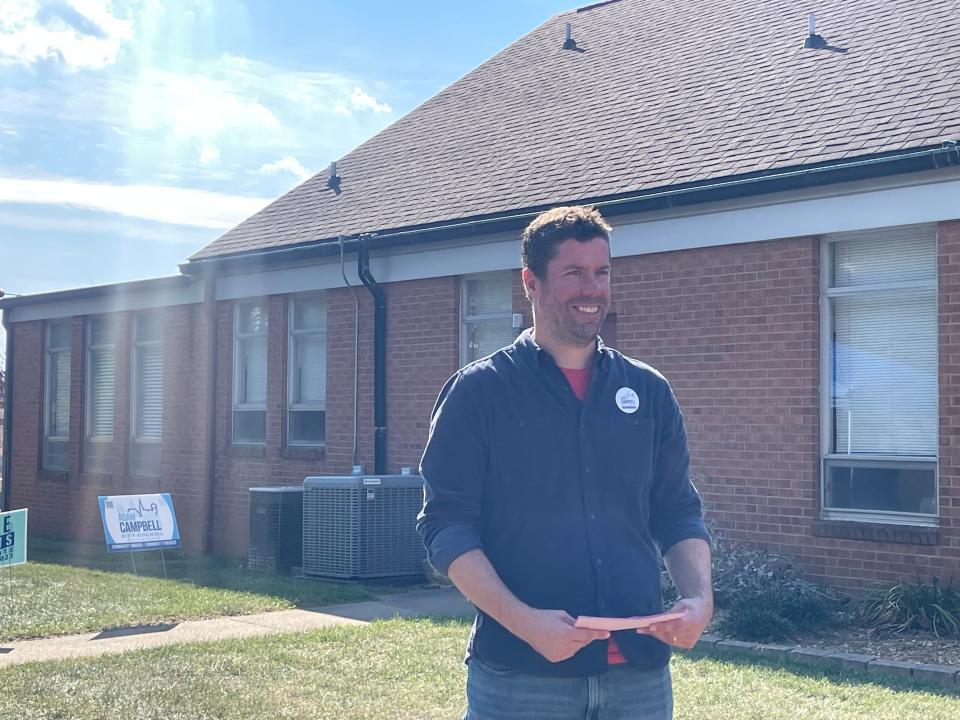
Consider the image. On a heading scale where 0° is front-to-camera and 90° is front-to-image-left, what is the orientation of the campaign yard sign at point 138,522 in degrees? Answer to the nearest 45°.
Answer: approximately 0°

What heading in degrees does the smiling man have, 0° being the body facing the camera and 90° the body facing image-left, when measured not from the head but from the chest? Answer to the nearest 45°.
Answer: approximately 315°

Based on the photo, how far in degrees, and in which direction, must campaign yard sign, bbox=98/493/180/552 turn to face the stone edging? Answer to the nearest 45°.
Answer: approximately 45° to its left

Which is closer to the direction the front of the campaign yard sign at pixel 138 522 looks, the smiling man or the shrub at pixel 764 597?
the smiling man

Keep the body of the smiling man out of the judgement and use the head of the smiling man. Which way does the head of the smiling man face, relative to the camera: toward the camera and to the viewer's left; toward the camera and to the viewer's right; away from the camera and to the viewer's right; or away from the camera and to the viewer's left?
toward the camera and to the viewer's right

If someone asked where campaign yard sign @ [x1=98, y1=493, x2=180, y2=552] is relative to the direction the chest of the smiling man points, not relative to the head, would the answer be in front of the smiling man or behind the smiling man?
behind

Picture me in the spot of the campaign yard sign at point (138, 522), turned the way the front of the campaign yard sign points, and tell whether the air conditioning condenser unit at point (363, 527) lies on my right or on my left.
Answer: on my left

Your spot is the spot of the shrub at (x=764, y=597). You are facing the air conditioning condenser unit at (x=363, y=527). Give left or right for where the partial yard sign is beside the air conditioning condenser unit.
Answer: left
